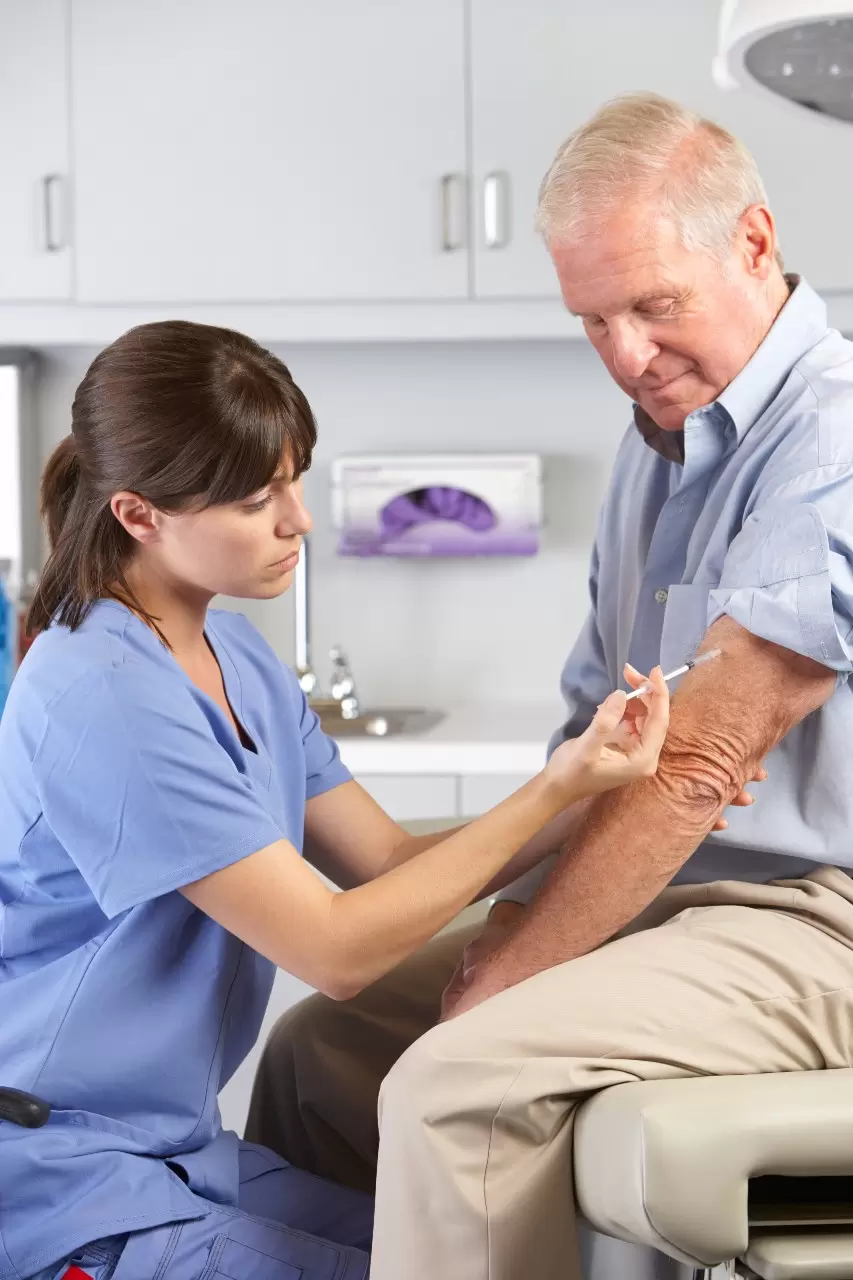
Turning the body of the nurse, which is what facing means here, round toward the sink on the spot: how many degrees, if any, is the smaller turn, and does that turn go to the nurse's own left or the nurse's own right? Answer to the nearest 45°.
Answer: approximately 90° to the nurse's own left

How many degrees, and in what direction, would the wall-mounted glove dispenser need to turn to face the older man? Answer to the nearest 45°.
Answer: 0° — it already faces them

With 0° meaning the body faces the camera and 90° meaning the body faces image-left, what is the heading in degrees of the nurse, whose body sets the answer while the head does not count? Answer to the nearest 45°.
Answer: approximately 270°

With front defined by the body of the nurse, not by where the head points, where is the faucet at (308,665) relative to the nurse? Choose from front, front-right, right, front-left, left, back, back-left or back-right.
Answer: left

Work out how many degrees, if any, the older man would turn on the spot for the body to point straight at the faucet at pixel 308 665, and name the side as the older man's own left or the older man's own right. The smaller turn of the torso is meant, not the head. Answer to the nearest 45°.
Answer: approximately 135° to the older man's own right

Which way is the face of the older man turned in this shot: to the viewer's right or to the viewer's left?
to the viewer's left

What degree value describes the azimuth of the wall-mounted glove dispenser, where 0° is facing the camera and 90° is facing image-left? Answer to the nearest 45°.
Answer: approximately 0°

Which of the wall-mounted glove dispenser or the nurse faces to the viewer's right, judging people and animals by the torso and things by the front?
the nurse

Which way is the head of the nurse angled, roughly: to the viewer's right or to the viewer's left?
to the viewer's right

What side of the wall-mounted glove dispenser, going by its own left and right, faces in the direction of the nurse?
front

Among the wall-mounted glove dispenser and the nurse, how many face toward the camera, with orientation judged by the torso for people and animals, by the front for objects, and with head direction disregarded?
1
